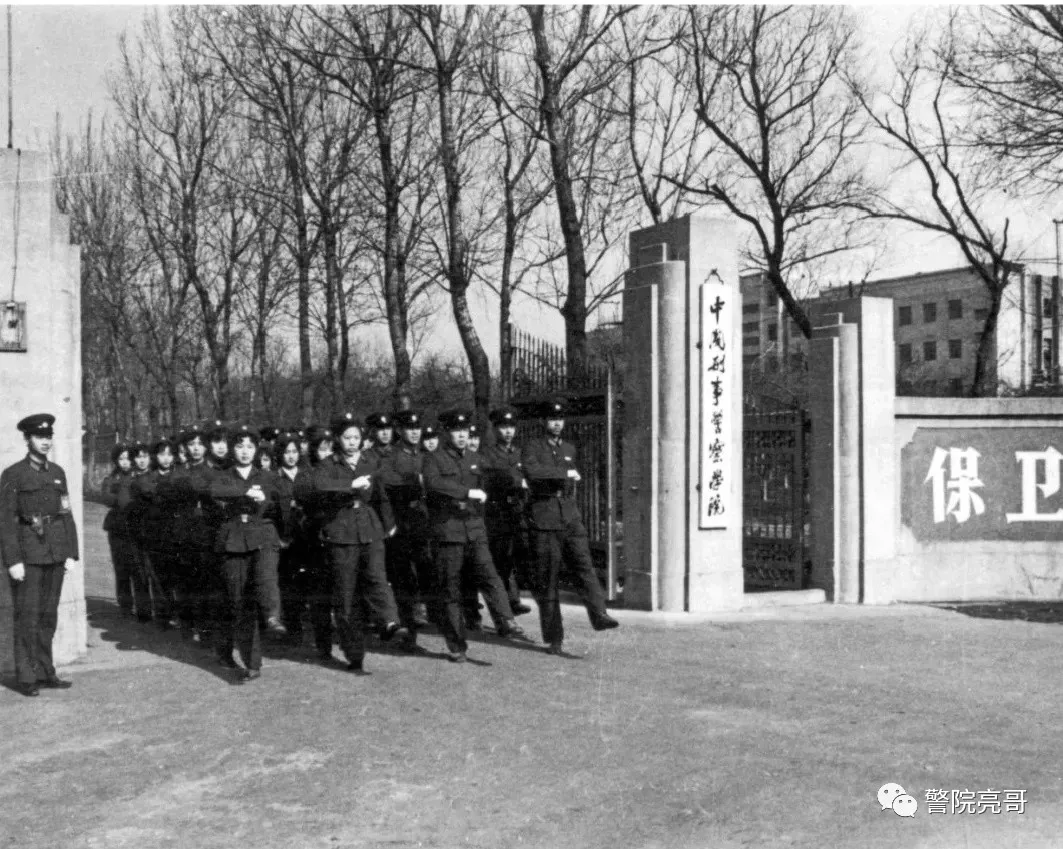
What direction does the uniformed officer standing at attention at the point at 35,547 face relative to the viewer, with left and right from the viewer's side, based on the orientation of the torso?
facing the viewer and to the right of the viewer

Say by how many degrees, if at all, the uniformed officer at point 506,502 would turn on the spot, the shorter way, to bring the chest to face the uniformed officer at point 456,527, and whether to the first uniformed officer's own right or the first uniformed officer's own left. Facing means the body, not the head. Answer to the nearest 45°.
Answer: approximately 45° to the first uniformed officer's own right

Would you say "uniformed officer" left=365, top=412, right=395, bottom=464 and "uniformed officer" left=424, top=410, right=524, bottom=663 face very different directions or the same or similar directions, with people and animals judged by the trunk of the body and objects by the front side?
same or similar directions

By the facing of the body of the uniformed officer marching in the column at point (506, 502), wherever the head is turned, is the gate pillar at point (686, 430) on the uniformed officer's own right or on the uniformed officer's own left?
on the uniformed officer's own left

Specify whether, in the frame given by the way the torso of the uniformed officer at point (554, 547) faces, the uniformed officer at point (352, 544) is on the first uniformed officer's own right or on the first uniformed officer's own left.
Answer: on the first uniformed officer's own right

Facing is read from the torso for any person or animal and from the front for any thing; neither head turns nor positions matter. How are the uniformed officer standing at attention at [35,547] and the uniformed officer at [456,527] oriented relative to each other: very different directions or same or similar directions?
same or similar directions

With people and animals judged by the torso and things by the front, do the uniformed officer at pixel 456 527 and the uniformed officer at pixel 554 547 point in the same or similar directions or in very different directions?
same or similar directions

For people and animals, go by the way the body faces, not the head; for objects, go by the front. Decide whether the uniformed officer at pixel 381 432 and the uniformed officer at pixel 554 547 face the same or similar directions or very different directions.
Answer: same or similar directions

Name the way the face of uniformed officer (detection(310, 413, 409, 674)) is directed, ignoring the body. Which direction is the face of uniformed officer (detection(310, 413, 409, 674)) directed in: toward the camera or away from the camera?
toward the camera
